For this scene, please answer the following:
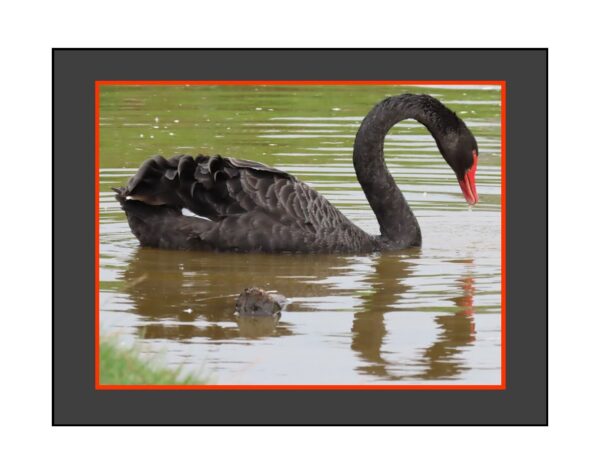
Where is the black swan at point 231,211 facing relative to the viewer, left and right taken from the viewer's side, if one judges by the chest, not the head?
facing to the right of the viewer

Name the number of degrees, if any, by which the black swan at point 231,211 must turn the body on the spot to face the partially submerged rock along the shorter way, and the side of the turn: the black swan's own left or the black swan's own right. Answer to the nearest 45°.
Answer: approximately 90° to the black swan's own right
